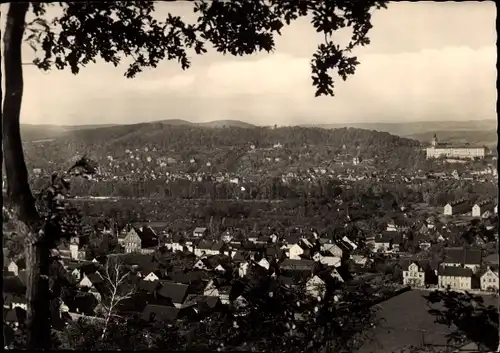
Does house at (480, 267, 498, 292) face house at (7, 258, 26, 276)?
no

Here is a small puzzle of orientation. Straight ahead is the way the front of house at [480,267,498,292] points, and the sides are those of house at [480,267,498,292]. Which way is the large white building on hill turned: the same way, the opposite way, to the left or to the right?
the same way

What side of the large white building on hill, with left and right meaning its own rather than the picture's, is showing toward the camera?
front

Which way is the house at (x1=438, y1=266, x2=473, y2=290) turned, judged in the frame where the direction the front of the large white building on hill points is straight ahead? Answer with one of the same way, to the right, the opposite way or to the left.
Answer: the same way

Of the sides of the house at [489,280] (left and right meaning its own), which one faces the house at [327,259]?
right

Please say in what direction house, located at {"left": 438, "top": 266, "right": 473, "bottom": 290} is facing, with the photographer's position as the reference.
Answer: facing the viewer

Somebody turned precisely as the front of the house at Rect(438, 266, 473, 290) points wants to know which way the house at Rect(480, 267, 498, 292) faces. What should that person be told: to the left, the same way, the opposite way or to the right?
the same way

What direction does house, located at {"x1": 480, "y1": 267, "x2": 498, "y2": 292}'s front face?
toward the camera

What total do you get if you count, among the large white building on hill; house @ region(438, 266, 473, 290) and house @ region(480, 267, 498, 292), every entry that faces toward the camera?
3

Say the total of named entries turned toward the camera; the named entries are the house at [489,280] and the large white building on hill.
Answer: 2
